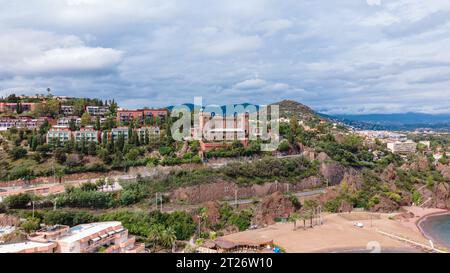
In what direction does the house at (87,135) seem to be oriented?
toward the camera

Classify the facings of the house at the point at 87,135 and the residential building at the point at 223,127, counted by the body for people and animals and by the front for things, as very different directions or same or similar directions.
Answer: same or similar directions

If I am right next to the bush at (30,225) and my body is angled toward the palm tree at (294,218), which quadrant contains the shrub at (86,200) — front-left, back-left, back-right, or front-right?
front-left

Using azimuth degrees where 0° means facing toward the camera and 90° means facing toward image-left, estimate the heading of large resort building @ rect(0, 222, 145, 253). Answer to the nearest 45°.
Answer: approximately 315°

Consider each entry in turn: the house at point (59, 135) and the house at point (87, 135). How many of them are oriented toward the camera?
2

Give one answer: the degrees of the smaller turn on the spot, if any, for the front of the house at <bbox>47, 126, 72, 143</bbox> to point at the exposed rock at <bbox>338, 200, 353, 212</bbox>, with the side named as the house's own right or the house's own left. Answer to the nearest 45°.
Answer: approximately 45° to the house's own left

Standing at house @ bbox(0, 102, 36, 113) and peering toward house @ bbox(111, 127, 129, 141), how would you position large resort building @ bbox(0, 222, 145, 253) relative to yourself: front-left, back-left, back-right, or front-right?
front-right

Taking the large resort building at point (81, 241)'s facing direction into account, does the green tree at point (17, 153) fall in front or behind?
behind

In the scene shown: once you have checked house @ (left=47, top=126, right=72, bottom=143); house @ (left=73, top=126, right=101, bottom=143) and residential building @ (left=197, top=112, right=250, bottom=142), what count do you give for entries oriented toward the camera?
3

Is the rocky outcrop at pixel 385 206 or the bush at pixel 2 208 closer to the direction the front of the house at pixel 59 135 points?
the bush

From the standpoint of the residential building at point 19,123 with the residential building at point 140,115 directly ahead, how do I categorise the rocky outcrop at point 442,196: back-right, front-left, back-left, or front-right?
front-right

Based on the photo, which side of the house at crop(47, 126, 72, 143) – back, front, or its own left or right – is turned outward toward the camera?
front

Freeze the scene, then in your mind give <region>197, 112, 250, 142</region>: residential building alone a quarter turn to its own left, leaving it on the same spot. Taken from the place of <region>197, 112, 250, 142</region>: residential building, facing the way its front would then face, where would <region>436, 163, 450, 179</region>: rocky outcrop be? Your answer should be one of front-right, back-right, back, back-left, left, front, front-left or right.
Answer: front
